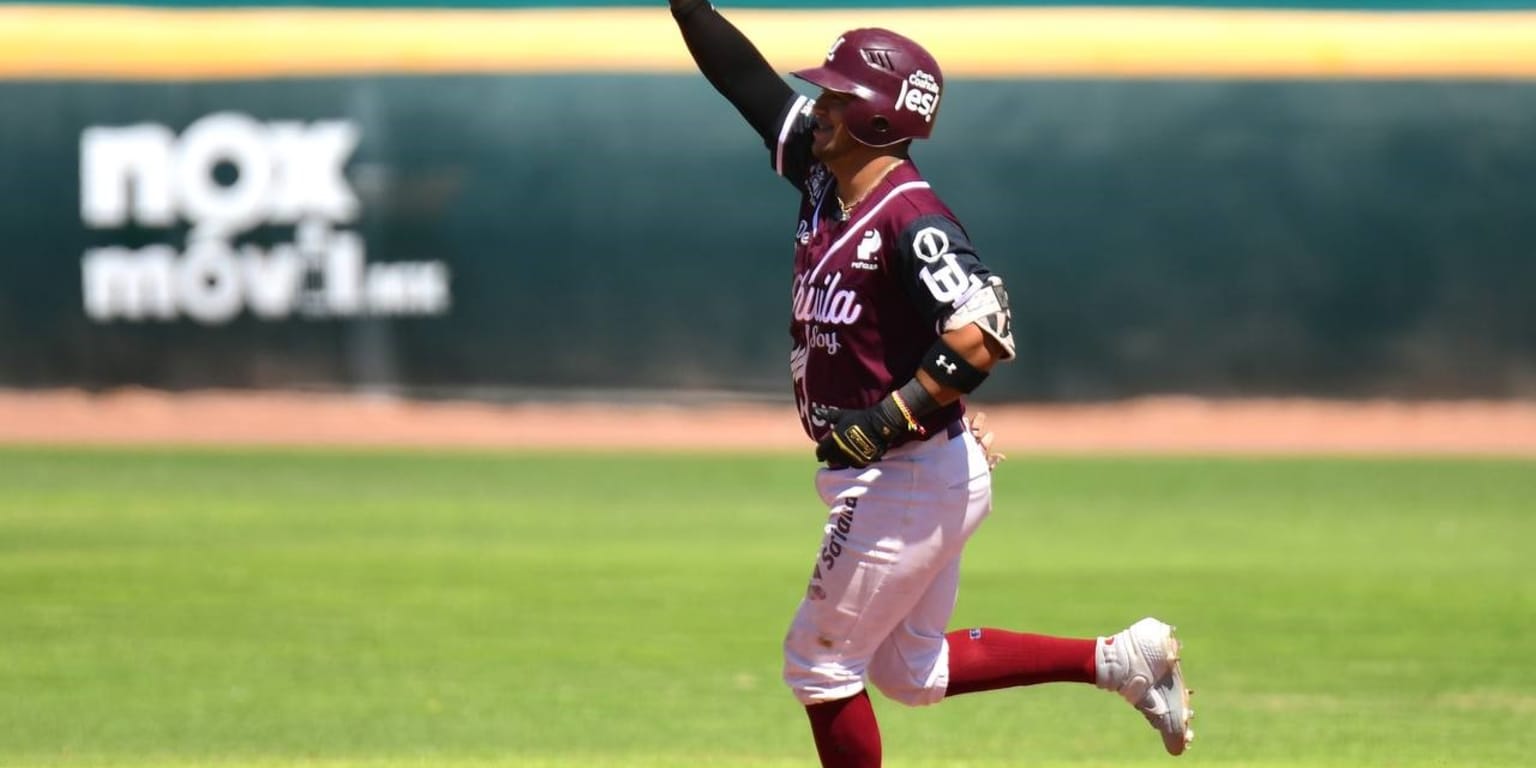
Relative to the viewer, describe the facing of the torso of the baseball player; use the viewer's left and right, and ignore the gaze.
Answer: facing to the left of the viewer
